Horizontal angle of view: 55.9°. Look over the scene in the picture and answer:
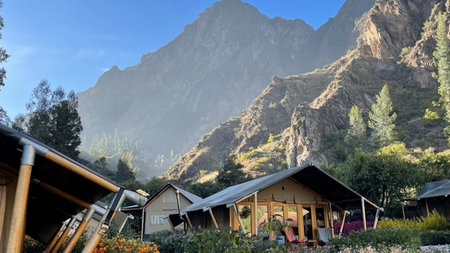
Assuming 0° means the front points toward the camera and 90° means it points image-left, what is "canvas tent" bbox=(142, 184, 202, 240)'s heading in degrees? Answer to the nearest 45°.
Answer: approximately 45°

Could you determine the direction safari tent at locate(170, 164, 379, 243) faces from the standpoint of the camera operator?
facing the viewer and to the right of the viewer

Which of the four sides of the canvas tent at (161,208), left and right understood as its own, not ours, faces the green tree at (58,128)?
right

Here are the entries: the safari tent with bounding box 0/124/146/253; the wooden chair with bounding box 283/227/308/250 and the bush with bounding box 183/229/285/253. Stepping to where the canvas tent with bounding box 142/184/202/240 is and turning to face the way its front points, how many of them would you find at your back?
0

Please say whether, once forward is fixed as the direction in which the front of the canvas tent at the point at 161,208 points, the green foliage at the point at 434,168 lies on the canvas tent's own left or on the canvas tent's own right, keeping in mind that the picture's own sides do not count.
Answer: on the canvas tent's own left

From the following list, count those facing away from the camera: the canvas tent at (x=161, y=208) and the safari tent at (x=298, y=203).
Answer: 0

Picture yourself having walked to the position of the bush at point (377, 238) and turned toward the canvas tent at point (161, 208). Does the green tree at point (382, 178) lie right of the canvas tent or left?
right

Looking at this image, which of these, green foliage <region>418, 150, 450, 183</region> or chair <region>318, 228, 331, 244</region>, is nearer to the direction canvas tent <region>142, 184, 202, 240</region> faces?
the chair

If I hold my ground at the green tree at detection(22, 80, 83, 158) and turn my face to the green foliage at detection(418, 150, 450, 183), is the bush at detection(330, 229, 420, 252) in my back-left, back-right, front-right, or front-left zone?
front-right

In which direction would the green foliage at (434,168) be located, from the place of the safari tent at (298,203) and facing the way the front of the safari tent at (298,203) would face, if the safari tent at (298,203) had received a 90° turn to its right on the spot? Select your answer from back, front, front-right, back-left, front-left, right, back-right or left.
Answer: back

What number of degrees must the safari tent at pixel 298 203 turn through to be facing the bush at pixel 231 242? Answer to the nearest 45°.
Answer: approximately 45° to its right

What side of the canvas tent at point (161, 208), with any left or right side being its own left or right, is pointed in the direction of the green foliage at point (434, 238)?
left

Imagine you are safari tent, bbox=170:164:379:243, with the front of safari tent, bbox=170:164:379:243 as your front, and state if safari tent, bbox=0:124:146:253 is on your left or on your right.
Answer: on your right

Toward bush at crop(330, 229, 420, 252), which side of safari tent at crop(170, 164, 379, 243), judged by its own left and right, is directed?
front
